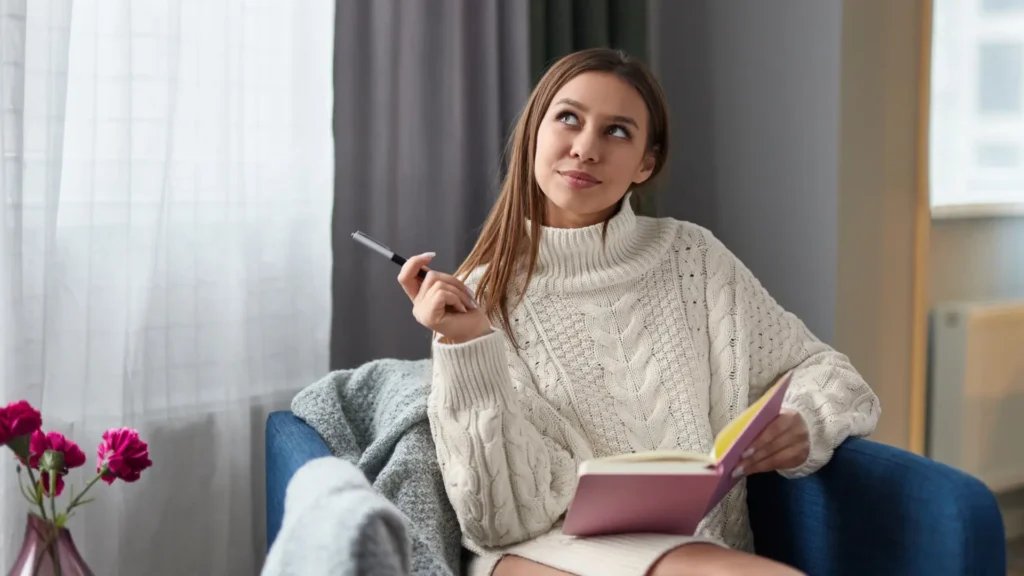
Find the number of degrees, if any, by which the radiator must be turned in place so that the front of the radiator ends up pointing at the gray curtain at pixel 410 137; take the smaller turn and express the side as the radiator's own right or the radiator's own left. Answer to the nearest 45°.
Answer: approximately 45° to the radiator's own right

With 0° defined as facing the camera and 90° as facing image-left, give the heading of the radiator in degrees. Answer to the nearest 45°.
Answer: approximately 0°

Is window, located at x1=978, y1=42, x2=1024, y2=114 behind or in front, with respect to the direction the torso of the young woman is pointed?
behind

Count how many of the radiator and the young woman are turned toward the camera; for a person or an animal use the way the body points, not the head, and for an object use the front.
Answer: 2

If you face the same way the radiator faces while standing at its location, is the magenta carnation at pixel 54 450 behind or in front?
in front

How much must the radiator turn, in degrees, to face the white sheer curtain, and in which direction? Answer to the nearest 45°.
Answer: approximately 45° to its right

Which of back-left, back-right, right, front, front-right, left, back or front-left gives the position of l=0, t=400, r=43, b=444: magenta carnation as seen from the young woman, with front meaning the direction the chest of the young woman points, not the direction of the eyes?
front-right
